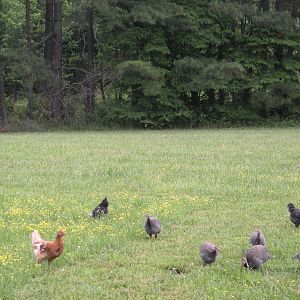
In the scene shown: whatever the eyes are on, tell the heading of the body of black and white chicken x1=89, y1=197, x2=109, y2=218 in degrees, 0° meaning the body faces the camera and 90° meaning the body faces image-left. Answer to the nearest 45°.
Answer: approximately 90°

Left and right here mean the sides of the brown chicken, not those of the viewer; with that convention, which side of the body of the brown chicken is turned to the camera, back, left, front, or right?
right

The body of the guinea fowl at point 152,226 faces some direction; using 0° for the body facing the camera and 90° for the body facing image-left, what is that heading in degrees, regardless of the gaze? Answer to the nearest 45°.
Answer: approximately 45°

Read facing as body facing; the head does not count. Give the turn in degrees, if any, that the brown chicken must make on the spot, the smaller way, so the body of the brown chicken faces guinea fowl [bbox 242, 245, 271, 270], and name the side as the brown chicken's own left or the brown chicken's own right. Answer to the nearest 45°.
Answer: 0° — it already faces it

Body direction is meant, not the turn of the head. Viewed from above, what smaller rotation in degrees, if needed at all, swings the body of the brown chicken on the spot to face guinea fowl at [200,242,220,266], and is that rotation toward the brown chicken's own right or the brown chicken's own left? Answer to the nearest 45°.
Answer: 0° — it already faces it

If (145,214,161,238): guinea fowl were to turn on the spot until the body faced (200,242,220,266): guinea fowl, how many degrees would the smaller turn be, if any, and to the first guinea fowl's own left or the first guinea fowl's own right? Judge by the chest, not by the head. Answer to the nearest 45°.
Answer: approximately 90° to the first guinea fowl's own left
